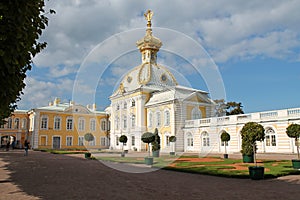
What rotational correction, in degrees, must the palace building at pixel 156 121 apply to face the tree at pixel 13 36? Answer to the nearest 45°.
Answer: approximately 45° to its left

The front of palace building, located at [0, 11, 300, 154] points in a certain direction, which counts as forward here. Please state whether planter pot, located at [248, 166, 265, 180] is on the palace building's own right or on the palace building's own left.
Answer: on the palace building's own left

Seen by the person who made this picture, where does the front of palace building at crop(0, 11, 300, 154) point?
facing the viewer and to the left of the viewer

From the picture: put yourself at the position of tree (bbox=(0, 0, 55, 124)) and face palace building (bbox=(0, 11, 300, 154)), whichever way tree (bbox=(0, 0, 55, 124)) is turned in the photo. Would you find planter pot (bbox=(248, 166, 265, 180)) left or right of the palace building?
right
